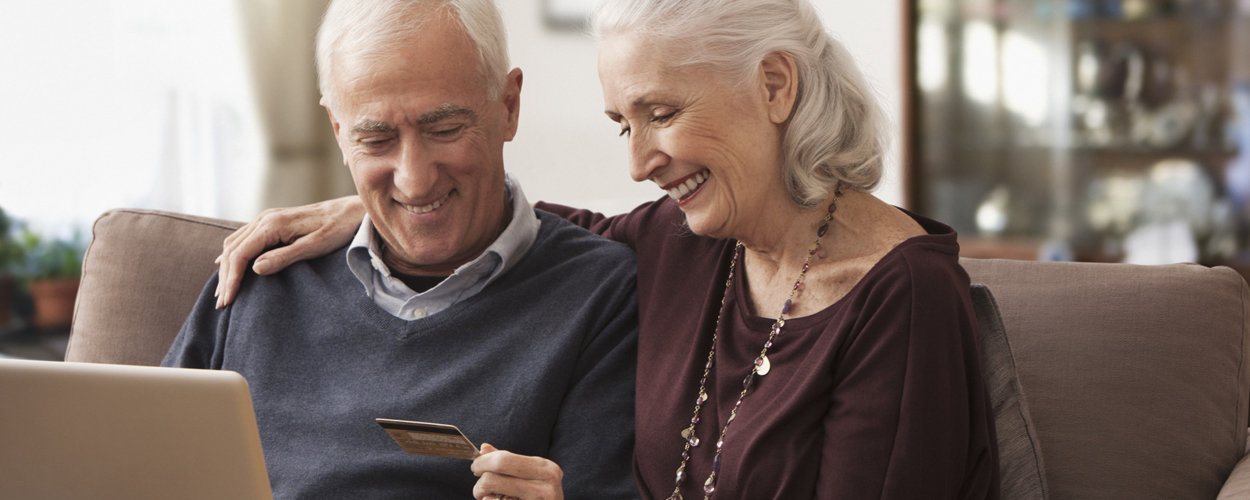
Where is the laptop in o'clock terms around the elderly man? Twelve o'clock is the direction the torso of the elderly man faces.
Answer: The laptop is roughly at 1 o'clock from the elderly man.

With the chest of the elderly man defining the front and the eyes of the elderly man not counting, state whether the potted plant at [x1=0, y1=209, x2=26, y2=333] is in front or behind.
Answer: behind

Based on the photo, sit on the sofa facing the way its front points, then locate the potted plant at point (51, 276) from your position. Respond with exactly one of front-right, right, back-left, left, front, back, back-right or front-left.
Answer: back-right

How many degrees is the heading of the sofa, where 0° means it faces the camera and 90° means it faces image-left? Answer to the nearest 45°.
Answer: approximately 0°

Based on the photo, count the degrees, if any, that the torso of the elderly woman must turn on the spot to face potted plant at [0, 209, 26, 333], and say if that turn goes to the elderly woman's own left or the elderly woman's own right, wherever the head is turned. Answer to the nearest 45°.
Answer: approximately 90° to the elderly woman's own right

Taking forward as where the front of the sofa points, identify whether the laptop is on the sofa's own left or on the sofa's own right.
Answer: on the sofa's own right

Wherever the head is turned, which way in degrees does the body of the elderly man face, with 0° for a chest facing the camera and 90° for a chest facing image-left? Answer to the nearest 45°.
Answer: approximately 0°

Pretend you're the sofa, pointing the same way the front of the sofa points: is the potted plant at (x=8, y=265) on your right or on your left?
on your right

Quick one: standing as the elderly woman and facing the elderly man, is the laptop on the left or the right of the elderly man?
left
